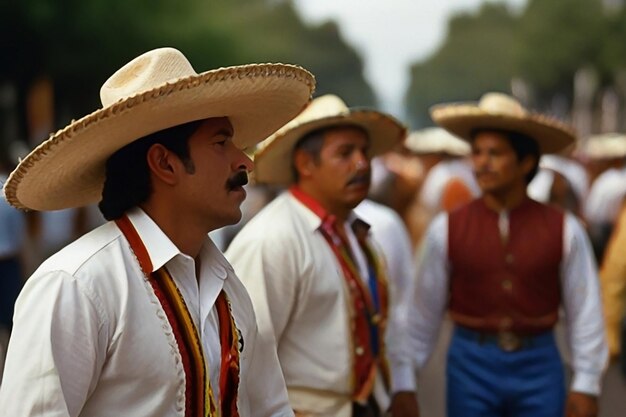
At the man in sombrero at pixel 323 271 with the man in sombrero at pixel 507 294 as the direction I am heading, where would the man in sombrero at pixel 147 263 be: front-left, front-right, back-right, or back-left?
back-right

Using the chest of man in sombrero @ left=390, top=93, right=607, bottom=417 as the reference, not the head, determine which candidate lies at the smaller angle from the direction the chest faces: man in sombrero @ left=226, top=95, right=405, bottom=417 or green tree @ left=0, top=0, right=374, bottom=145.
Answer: the man in sombrero

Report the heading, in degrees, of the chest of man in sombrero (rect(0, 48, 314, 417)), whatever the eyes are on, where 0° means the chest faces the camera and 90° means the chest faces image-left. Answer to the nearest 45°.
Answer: approximately 315°

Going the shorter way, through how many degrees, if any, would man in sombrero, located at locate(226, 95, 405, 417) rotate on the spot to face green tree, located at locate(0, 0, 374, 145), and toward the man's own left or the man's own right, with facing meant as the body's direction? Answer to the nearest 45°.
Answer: approximately 135° to the man's own left

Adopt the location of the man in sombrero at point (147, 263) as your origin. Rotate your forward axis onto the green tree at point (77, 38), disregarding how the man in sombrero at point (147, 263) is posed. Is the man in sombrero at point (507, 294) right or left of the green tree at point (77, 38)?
right

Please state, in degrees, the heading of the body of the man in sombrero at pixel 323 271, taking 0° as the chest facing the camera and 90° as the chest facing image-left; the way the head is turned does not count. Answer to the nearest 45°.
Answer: approximately 315°

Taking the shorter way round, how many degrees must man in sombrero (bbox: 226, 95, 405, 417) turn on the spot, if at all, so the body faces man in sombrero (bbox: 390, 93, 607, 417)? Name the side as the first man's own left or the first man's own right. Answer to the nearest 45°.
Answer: approximately 90° to the first man's own left

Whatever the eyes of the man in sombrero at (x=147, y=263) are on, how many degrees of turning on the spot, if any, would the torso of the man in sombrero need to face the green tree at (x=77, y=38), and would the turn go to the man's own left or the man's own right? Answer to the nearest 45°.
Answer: approximately 135° to the man's own left

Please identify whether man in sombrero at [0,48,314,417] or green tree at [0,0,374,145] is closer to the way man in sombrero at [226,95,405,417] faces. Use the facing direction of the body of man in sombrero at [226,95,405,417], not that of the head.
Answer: the man in sombrero

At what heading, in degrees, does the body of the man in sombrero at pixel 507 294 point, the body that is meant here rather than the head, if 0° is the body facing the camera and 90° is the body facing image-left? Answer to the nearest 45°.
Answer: approximately 0°
